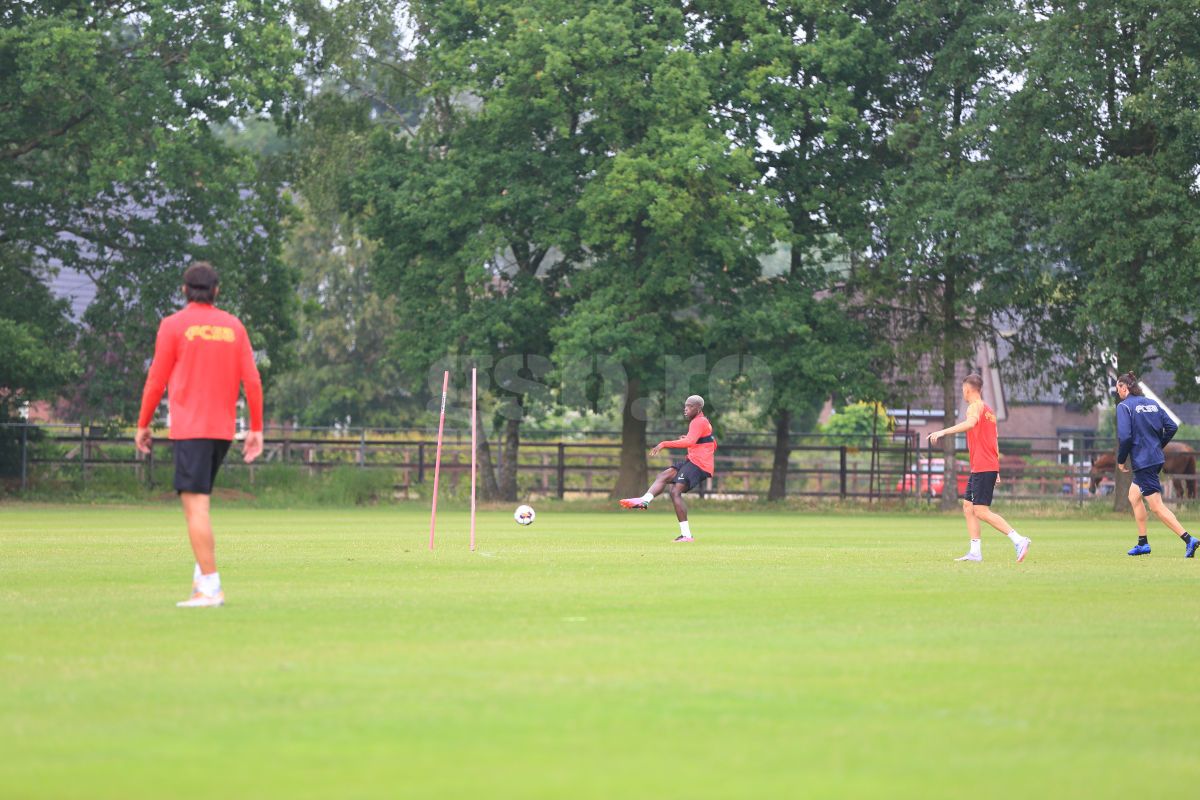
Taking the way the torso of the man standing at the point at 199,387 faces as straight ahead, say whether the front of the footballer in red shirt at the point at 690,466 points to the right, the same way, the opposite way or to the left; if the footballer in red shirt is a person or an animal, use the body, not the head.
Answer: to the left

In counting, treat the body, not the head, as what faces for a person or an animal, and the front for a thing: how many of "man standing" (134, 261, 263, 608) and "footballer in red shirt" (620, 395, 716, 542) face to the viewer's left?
1

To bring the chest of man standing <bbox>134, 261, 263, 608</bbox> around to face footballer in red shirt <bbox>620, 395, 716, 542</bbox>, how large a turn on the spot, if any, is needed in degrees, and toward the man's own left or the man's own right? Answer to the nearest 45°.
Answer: approximately 45° to the man's own right

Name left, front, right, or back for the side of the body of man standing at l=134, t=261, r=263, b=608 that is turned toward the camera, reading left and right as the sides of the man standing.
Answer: back

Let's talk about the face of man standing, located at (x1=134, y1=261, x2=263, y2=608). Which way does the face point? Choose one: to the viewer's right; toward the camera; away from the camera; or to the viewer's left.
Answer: away from the camera

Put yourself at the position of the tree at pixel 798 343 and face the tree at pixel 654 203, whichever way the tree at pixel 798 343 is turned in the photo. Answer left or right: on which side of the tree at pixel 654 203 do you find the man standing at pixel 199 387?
left

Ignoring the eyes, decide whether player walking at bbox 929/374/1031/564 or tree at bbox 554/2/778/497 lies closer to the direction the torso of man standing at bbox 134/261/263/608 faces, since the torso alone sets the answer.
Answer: the tree

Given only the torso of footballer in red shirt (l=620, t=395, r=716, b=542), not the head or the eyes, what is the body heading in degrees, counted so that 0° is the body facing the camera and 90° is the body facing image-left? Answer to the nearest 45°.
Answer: approximately 90°

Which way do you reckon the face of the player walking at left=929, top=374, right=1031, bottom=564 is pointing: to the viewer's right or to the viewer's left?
to the viewer's left

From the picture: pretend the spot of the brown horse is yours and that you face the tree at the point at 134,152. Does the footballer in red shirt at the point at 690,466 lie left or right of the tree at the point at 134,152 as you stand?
left

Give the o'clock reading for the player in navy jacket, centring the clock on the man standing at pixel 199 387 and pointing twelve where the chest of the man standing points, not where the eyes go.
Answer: The player in navy jacket is roughly at 2 o'clock from the man standing.

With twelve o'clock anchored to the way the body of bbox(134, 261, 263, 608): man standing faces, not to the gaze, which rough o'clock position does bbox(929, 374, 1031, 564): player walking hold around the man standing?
The player walking is roughly at 2 o'clock from the man standing.

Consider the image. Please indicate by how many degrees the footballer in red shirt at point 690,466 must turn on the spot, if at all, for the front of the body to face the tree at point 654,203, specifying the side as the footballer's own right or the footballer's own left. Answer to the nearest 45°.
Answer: approximately 90° to the footballer's own right

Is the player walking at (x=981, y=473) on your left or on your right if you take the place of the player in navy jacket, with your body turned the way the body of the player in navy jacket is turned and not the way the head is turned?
on your left

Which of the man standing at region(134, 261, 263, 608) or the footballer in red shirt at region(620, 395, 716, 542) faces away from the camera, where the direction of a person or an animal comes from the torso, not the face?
the man standing
